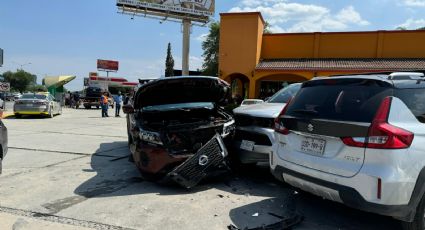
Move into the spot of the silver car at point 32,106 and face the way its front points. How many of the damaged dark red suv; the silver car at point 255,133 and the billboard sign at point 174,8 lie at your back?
2

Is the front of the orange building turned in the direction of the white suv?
yes

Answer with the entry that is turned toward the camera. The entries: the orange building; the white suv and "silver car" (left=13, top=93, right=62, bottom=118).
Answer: the orange building

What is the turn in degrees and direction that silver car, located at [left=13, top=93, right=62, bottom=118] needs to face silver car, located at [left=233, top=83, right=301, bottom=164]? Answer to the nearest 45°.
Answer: approximately 180°

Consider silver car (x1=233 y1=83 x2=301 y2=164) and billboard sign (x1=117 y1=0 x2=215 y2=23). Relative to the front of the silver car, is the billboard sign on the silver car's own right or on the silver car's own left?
on the silver car's own right

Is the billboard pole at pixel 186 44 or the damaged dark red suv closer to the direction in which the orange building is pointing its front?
the damaged dark red suv

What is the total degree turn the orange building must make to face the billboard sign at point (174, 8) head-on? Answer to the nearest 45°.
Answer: approximately 135° to its right

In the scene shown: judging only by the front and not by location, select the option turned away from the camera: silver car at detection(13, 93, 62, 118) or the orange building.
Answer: the silver car

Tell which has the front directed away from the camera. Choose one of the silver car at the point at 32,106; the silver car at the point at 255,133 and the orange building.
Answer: the silver car at the point at 32,106

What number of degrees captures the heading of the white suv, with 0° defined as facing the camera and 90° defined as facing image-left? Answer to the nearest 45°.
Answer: approximately 225°

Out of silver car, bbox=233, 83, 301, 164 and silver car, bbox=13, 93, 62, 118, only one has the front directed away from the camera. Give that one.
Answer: silver car, bbox=13, 93, 62, 118

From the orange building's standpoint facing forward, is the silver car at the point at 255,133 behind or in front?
in front
